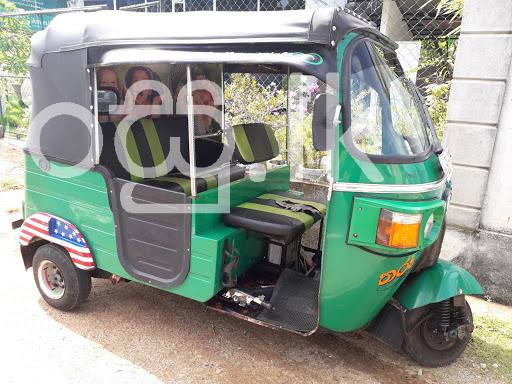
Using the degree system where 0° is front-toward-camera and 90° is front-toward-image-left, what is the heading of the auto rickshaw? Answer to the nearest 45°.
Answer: approximately 315°
